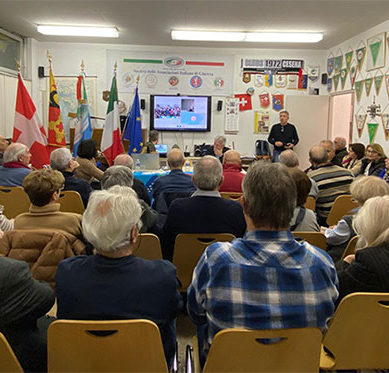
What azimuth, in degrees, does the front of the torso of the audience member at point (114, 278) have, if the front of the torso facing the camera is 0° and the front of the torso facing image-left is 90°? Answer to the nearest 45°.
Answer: approximately 180°

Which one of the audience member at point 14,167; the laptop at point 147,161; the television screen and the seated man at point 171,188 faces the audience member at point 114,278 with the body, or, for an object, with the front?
the television screen

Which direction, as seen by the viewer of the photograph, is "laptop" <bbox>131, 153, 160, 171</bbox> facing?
facing away from the viewer

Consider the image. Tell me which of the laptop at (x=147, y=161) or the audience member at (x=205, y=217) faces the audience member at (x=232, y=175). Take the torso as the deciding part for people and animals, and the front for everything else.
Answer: the audience member at (x=205, y=217)

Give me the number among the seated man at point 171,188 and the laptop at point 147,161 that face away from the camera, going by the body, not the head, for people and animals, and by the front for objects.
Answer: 2

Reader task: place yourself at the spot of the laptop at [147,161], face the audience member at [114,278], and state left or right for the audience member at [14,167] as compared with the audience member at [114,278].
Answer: right

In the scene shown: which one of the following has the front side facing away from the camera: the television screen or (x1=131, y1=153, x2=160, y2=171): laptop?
the laptop

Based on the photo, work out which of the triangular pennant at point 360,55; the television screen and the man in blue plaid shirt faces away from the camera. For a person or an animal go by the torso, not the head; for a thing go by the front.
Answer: the man in blue plaid shirt

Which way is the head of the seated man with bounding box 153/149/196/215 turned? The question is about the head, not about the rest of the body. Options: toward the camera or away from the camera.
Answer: away from the camera

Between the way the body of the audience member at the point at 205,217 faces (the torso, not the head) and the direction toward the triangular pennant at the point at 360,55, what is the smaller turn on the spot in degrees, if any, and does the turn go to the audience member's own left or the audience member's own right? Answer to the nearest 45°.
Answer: approximately 45° to the audience member's own right

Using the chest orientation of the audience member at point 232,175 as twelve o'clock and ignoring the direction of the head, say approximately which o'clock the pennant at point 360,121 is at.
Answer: The pennant is roughly at 1 o'clock from the audience member.

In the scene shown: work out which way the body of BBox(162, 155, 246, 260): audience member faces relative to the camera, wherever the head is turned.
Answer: away from the camera

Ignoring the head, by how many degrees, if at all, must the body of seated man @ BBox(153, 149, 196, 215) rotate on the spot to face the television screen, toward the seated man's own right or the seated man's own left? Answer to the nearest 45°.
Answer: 0° — they already face it

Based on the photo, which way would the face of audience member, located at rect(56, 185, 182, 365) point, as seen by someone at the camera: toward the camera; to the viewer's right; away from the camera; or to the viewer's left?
away from the camera

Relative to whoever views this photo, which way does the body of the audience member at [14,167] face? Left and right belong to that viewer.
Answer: facing away from the viewer and to the right of the viewer

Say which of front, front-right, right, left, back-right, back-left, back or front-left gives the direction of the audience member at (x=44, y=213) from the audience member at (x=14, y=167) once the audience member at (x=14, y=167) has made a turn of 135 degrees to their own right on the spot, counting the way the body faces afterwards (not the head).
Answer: front
